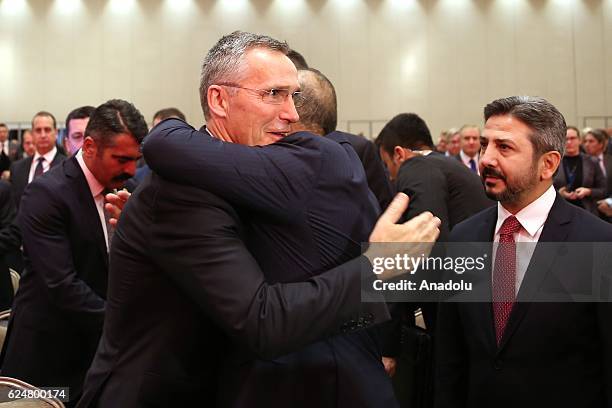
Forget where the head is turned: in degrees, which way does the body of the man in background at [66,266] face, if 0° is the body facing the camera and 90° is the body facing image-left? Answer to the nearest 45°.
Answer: approximately 270°

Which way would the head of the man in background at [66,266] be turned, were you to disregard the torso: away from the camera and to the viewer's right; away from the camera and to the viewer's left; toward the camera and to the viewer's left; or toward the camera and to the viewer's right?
toward the camera and to the viewer's right

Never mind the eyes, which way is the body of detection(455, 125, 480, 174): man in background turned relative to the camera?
toward the camera

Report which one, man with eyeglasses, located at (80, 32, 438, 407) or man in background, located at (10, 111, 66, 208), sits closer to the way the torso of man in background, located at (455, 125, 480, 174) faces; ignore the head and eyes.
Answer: the man with eyeglasses

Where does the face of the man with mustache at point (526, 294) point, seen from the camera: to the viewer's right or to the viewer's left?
to the viewer's left

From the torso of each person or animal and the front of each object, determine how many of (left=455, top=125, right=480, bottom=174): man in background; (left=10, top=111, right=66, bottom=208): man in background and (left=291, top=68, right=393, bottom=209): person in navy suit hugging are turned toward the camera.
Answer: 2

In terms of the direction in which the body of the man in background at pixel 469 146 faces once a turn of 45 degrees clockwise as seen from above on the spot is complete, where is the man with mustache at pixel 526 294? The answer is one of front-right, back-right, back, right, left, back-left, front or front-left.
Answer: front-left

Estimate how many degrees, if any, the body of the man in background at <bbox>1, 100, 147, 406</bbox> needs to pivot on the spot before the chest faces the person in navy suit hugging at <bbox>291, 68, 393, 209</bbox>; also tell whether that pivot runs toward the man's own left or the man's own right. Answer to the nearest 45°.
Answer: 0° — they already face them

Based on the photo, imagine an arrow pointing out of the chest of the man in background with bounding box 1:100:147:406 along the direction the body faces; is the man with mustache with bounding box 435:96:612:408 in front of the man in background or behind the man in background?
in front

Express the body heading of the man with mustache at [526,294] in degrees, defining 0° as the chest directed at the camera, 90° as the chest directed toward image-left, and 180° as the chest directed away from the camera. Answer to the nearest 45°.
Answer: approximately 45°

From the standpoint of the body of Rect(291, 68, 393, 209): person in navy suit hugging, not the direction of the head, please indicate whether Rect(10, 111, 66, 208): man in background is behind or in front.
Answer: in front

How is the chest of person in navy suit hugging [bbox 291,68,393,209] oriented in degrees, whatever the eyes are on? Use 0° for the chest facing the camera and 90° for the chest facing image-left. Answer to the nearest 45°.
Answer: approximately 135°

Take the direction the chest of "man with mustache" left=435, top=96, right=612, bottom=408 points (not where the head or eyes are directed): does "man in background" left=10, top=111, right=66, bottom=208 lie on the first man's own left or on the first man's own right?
on the first man's own right

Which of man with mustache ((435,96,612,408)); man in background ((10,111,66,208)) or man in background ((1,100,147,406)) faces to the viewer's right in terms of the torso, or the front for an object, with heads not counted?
man in background ((1,100,147,406))

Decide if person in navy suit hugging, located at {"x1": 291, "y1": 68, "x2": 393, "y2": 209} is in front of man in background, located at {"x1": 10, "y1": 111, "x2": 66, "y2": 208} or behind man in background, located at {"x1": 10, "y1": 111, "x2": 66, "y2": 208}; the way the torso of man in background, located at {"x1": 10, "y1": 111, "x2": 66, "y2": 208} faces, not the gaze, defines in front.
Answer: in front
